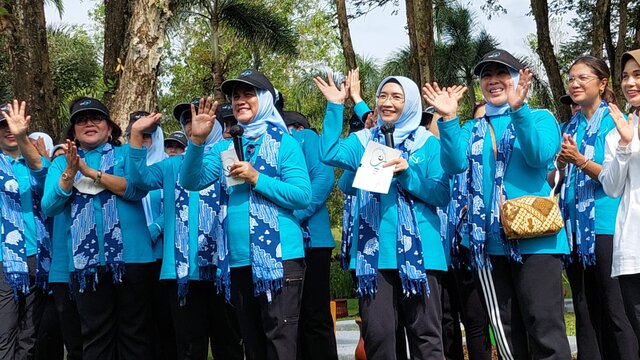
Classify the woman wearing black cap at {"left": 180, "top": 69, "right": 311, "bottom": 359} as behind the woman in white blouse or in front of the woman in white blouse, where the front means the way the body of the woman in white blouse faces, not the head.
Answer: in front

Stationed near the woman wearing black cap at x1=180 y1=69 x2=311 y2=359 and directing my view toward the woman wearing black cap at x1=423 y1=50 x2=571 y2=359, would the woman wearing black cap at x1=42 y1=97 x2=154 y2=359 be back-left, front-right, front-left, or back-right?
back-left

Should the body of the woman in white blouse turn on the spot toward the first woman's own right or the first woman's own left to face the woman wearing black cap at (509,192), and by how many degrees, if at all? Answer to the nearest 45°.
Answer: approximately 45° to the first woman's own right

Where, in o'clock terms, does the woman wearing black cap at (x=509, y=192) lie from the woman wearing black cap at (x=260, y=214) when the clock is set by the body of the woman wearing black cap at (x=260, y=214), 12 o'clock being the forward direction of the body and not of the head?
the woman wearing black cap at (x=509, y=192) is roughly at 8 o'clock from the woman wearing black cap at (x=260, y=214).

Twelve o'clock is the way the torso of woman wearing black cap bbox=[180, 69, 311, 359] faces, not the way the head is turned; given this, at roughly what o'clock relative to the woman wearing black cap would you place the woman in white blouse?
The woman in white blouse is roughly at 8 o'clock from the woman wearing black cap.

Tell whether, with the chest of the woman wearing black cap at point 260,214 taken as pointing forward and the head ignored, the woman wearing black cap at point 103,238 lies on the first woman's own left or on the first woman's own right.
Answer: on the first woman's own right

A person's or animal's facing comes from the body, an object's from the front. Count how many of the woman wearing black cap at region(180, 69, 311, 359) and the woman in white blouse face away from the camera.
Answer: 0

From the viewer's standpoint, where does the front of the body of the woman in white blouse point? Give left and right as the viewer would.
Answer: facing the viewer and to the left of the viewer

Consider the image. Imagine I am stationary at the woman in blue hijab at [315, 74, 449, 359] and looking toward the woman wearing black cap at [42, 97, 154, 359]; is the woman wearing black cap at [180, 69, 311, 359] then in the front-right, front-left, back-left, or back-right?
front-left

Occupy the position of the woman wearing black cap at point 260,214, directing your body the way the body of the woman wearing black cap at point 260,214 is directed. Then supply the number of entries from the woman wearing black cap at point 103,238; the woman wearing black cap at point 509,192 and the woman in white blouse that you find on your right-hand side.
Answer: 1
